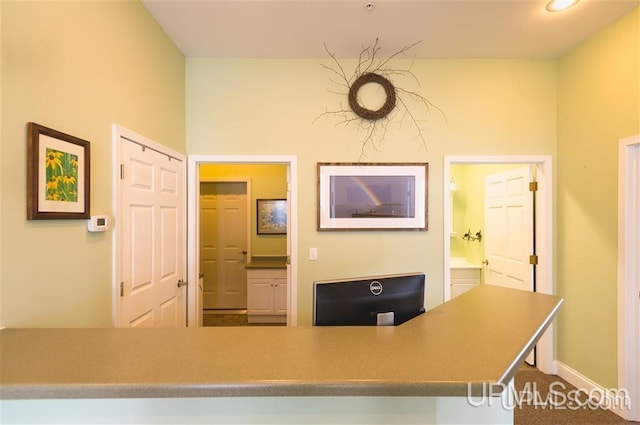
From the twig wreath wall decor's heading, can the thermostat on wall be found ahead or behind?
ahead

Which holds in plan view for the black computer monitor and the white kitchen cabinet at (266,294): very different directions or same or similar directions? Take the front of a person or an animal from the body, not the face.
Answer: very different directions

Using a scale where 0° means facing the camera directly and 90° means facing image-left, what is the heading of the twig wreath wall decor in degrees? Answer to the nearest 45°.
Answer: approximately 0°

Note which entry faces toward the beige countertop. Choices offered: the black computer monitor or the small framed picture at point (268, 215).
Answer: the small framed picture

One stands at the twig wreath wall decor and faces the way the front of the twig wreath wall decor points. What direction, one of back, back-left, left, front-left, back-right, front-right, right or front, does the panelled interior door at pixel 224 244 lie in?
back-right

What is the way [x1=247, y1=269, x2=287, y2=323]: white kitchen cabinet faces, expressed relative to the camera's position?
facing the viewer

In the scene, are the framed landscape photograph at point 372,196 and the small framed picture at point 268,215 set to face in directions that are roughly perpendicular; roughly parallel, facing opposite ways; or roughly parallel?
roughly parallel

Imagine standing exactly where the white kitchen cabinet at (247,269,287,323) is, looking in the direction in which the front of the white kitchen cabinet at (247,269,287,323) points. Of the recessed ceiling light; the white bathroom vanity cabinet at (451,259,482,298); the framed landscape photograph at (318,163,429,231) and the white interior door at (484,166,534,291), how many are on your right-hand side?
0

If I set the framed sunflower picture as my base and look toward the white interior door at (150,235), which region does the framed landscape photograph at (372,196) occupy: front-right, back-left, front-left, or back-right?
front-right

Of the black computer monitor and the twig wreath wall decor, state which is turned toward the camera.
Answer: the twig wreath wall decor

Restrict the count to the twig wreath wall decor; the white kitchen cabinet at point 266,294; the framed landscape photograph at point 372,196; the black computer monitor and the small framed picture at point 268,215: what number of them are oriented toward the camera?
4

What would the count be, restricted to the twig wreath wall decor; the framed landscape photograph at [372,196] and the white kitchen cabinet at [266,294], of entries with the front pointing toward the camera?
3

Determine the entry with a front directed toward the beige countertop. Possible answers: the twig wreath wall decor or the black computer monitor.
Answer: the twig wreath wall decor

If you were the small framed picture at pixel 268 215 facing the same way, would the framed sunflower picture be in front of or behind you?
in front

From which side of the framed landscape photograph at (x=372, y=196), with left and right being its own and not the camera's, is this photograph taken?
front

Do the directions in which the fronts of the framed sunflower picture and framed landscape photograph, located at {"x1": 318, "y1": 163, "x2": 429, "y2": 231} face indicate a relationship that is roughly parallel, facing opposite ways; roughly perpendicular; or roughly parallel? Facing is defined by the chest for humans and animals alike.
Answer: roughly perpendicular

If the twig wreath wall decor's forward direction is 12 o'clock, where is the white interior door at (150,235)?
The white interior door is roughly at 2 o'clock from the twig wreath wall decor.

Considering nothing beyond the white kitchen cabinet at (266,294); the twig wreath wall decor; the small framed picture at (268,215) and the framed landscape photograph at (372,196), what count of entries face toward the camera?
4

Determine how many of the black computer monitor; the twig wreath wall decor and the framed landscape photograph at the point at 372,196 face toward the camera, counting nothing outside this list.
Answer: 2

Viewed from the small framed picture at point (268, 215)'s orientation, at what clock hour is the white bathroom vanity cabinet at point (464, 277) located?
The white bathroom vanity cabinet is roughly at 10 o'clock from the small framed picture.
